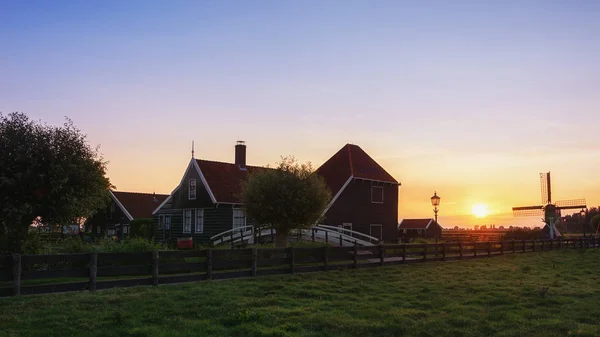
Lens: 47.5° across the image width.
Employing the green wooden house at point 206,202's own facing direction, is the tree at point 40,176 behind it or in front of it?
in front

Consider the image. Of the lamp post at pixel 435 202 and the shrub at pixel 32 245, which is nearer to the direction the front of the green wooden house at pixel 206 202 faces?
the shrub

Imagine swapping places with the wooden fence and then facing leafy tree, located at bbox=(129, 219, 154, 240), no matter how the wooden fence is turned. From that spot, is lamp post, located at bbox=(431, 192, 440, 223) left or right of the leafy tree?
right

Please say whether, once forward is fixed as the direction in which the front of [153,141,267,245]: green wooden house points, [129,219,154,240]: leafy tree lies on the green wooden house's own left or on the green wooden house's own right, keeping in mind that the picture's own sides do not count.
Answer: on the green wooden house's own right

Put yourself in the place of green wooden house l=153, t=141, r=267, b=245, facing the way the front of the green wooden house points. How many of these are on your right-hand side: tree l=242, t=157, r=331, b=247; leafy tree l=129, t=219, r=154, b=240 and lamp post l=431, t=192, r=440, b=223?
1

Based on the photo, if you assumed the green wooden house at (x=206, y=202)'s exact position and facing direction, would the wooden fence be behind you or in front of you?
in front

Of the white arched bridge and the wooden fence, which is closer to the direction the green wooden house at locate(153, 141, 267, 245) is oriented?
the wooden fence

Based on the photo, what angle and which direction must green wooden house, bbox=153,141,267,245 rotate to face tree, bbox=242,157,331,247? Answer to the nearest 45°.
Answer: approximately 45° to its left

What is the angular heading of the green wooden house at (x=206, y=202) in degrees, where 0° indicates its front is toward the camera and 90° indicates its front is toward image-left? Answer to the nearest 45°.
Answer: approximately 45°

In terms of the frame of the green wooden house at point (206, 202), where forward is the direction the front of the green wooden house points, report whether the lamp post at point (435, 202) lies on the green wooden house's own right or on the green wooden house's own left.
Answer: on the green wooden house's own left

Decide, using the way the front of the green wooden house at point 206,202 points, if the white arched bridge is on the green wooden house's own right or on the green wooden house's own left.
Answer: on the green wooden house's own left
